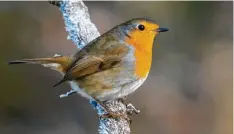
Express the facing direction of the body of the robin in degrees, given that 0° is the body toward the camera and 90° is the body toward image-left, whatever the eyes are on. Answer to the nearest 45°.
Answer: approximately 270°
